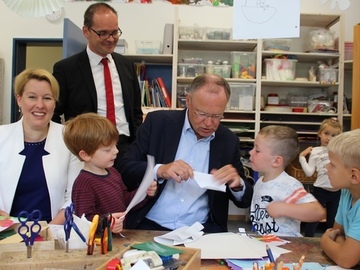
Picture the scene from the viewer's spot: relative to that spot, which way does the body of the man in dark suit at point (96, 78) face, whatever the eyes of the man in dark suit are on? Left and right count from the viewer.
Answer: facing the viewer and to the right of the viewer

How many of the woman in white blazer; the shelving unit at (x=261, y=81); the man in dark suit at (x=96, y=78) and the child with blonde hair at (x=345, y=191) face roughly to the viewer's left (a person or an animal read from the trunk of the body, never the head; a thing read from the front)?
1

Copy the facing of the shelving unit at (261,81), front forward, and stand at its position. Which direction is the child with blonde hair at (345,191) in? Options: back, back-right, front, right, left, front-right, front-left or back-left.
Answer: front

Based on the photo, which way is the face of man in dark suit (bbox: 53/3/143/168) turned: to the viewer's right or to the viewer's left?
to the viewer's right

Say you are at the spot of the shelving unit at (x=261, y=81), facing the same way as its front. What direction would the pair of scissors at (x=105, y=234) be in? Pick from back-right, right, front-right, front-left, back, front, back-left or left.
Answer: front

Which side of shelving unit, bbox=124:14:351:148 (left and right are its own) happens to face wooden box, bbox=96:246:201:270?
front

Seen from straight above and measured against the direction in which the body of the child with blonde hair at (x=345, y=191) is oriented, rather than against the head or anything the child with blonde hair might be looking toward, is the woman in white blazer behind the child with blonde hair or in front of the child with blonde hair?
in front

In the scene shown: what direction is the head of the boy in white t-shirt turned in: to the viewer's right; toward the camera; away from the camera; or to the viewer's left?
to the viewer's left

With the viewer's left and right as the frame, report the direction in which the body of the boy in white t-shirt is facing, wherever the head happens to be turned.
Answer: facing the viewer and to the left of the viewer

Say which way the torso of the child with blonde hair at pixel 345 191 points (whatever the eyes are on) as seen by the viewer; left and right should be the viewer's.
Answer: facing to the left of the viewer

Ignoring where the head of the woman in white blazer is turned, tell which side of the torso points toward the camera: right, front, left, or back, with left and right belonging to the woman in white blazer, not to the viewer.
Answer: front

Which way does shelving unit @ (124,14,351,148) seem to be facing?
toward the camera

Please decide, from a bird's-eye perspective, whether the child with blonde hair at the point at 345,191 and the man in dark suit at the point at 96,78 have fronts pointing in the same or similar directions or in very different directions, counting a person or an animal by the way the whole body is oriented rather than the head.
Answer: very different directions
